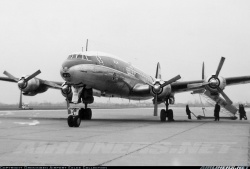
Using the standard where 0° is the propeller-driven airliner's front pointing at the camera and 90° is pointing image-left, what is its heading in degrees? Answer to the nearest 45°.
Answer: approximately 45°
